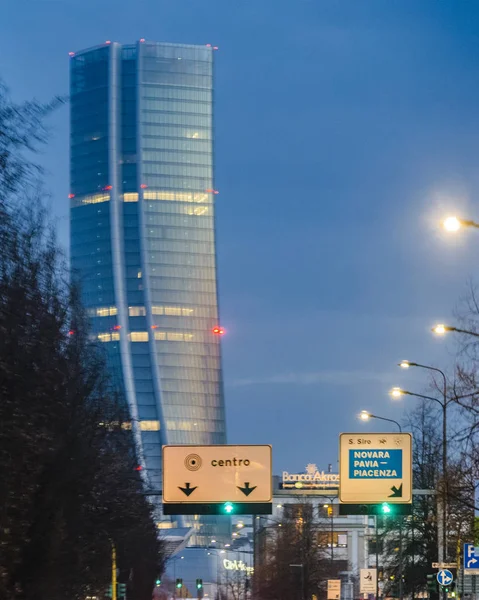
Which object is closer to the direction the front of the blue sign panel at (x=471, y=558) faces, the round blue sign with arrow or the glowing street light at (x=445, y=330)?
the glowing street light

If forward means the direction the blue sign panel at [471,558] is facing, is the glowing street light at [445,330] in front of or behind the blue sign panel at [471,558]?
in front

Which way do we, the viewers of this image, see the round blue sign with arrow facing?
facing the viewer

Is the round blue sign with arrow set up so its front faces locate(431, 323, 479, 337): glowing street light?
yes

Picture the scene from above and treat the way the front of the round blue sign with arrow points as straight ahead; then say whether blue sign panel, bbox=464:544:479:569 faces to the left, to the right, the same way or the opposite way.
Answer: the same way

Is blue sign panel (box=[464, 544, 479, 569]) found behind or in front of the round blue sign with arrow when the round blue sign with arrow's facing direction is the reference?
in front

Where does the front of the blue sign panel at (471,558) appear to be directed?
toward the camera
